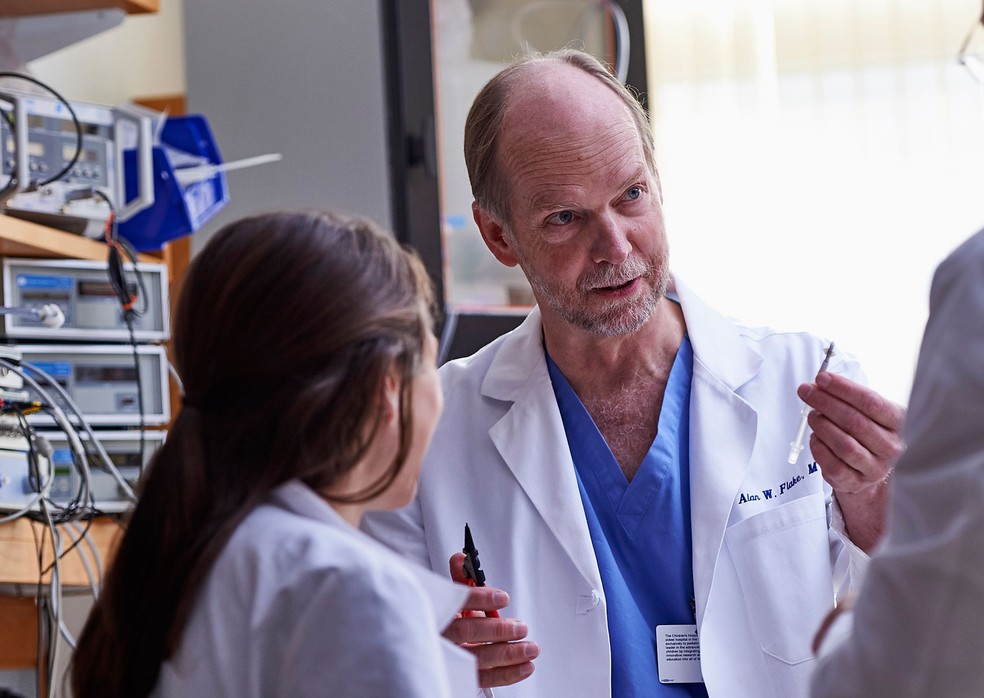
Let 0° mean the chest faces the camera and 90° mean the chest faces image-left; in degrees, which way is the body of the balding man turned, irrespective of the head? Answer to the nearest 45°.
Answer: approximately 0°

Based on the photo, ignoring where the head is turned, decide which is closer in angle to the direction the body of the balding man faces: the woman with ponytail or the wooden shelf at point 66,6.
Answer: the woman with ponytail

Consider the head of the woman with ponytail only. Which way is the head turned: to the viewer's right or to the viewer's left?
to the viewer's right

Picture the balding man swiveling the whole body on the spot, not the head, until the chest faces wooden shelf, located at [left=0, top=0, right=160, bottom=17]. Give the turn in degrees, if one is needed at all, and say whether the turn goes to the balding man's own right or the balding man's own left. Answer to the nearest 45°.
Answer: approximately 135° to the balding man's own right

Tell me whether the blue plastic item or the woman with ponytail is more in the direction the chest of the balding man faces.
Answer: the woman with ponytail

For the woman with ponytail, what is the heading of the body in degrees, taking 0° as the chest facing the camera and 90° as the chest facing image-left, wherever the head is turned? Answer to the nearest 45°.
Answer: approximately 225°

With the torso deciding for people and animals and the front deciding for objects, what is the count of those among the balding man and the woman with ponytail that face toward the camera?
1

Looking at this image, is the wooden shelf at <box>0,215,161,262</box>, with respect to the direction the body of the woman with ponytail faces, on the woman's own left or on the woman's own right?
on the woman's own left
